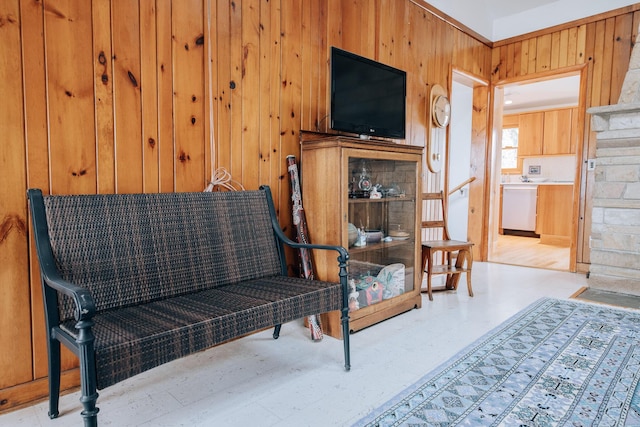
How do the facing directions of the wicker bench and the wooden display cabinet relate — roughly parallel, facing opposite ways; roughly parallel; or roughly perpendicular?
roughly parallel

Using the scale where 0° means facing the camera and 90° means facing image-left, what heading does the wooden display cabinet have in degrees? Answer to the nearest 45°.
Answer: approximately 315°

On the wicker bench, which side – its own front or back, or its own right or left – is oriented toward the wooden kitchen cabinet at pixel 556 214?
left

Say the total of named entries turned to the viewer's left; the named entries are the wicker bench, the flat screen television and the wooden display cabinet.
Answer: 0

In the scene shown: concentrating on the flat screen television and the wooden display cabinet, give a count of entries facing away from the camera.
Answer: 0

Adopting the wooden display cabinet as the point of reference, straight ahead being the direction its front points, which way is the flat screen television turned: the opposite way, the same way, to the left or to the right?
the same way

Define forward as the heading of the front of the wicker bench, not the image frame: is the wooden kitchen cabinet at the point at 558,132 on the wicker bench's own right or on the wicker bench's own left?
on the wicker bench's own left

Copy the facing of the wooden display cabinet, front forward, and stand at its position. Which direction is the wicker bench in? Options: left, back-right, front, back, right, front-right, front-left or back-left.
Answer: right

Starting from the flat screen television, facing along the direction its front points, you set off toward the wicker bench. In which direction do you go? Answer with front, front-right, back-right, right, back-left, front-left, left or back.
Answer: right

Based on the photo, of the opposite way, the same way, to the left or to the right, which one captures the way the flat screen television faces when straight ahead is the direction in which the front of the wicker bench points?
the same way

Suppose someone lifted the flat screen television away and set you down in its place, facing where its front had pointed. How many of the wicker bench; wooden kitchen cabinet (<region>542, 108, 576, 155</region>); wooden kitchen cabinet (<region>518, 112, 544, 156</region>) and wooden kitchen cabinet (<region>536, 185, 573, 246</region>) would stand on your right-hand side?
1

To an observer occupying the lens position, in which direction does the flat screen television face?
facing the viewer and to the right of the viewer

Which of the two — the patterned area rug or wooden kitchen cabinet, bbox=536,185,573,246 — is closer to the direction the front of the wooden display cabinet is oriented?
the patterned area rug

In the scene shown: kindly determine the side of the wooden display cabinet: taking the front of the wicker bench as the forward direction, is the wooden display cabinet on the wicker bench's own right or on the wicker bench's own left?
on the wicker bench's own left

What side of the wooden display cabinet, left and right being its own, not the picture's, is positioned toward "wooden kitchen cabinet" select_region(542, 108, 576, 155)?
left

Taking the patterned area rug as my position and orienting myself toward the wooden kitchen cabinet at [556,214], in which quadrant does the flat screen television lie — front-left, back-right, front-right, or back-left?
front-left
